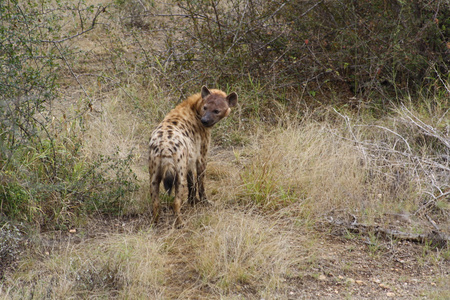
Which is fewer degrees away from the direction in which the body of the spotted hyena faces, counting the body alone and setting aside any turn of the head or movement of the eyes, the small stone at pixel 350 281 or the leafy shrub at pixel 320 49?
the leafy shrub

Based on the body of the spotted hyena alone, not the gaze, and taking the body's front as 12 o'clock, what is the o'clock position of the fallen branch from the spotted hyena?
The fallen branch is roughly at 2 o'clock from the spotted hyena.

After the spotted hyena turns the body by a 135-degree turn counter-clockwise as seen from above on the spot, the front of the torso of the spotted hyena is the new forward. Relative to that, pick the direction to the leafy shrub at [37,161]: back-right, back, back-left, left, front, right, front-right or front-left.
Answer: front

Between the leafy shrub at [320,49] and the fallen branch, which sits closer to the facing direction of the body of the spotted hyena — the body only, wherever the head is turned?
the leafy shrub

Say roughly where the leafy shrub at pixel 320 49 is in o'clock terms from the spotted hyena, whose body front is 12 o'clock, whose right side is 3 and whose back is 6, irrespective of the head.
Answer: The leafy shrub is roughly at 12 o'clock from the spotted hyena.

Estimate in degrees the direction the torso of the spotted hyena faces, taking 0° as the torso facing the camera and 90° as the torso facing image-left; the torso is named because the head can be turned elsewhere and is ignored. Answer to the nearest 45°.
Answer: approximately 225°
